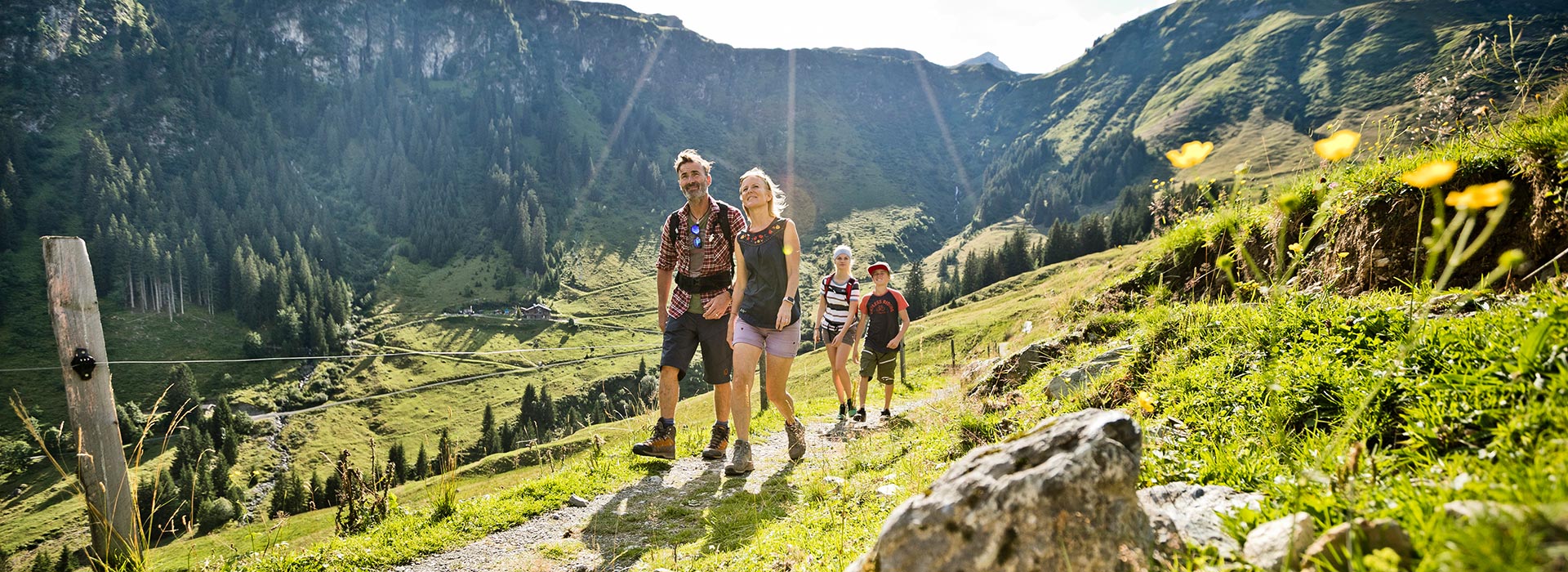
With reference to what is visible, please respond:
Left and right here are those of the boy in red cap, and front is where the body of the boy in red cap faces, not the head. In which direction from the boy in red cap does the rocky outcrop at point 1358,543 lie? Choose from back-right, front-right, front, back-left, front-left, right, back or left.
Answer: front

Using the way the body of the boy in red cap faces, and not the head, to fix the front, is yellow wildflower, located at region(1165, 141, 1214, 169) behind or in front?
in front

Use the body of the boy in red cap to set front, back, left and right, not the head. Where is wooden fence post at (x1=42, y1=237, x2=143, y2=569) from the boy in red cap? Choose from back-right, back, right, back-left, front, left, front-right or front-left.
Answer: front-right

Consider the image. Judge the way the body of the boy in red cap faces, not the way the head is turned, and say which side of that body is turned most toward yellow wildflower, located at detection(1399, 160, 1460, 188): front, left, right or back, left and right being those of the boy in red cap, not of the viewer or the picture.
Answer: front

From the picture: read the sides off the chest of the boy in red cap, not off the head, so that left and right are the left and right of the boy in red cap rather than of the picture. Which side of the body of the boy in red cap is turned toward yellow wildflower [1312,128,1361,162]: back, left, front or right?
front

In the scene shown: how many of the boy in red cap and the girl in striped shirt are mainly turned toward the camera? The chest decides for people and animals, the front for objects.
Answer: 2

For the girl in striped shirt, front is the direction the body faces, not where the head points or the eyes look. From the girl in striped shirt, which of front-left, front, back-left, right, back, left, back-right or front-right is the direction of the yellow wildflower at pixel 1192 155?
front

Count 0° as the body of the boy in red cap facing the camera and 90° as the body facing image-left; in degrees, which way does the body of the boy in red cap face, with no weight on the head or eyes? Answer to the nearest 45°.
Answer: approximately 0°

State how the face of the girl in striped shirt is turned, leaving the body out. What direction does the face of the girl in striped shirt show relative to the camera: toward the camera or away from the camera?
toward the camera

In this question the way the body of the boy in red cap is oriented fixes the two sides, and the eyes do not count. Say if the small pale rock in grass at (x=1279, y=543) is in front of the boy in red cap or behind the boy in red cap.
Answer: in front

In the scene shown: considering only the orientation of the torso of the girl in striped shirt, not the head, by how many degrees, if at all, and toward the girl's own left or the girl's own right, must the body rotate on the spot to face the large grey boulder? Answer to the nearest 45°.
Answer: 0° — they already face it

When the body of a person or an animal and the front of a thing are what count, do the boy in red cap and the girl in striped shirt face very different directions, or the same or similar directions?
same or similar directions

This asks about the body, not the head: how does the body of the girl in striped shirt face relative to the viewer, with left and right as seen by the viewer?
facing the viewer

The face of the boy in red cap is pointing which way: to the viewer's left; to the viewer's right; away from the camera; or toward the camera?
toward the camera
